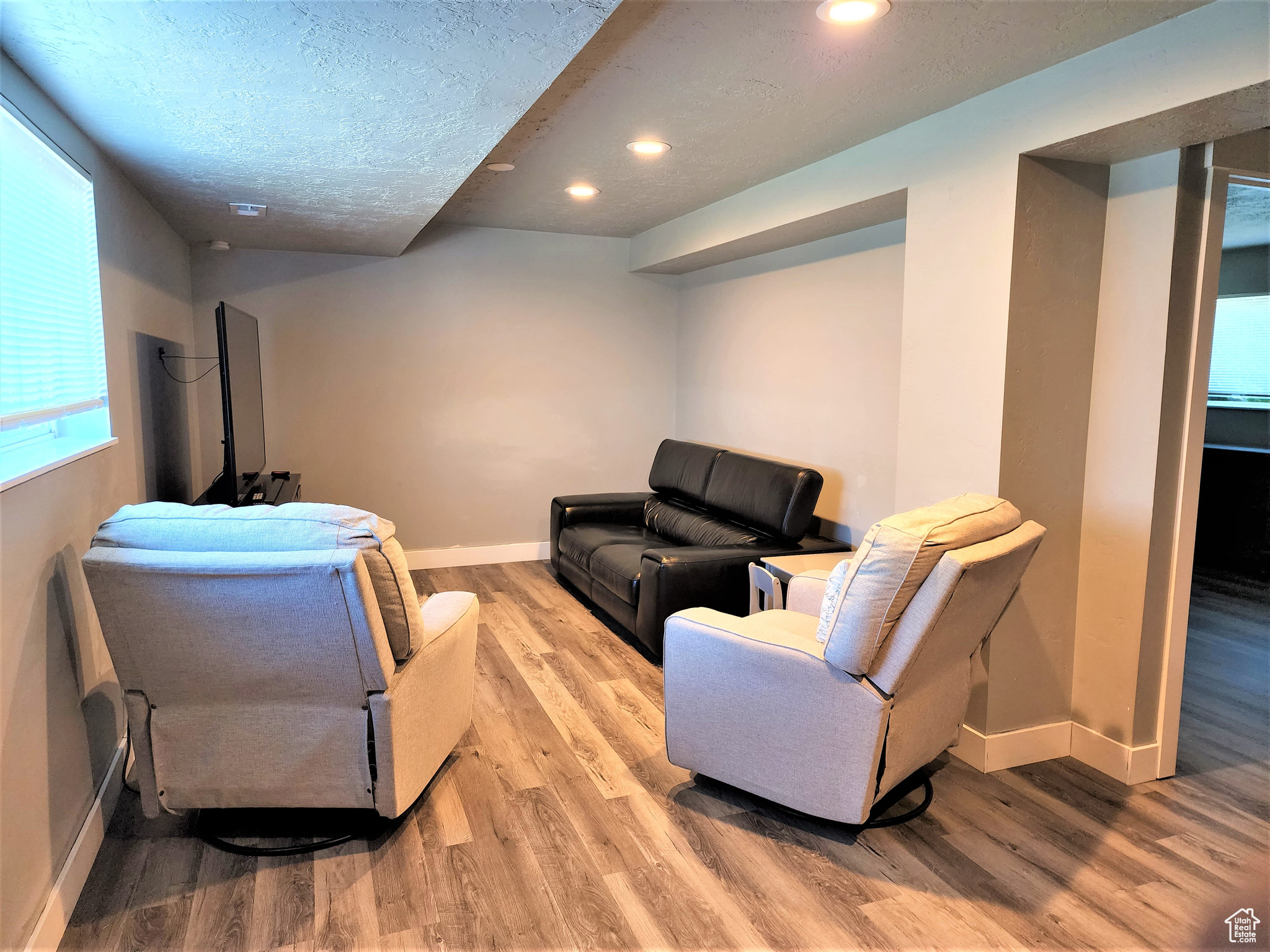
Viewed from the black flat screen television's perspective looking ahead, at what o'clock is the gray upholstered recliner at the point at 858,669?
The gray upholstered recliner is roughly at 2 o'clock from the black flat screen television.

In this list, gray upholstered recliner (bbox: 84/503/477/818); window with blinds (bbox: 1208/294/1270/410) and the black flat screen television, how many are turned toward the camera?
1

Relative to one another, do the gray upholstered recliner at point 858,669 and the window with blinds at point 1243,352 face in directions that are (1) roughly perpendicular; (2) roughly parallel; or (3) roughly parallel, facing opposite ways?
roughly perpendicular

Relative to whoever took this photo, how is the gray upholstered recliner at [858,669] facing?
facing away from the viewer and to the left of the viewer

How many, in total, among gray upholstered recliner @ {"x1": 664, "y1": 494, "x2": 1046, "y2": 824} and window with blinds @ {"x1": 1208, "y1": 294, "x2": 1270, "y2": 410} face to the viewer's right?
0

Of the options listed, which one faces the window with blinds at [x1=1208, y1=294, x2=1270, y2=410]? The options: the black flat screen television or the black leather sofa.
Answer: the black flat screen television

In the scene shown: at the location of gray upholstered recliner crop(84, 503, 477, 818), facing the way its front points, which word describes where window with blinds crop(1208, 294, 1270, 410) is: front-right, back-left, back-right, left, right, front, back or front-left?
front-right

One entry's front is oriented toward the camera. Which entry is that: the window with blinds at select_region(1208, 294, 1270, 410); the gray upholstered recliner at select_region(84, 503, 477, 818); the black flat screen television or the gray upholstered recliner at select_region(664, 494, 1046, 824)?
the window with blinds

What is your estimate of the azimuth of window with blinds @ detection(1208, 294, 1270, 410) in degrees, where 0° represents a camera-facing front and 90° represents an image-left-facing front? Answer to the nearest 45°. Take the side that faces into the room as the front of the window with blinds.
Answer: approximately 0°

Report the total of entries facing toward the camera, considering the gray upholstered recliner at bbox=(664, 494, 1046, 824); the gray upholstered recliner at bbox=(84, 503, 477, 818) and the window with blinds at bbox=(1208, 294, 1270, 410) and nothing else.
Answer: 1
